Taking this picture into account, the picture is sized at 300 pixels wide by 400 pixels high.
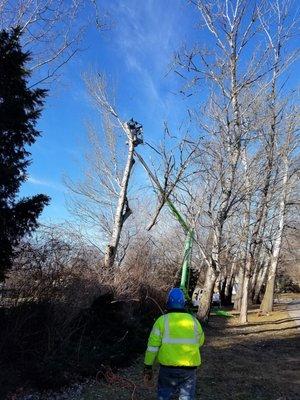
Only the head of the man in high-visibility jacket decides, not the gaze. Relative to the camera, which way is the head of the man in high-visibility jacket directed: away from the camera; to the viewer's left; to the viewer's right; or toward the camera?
away from the camera

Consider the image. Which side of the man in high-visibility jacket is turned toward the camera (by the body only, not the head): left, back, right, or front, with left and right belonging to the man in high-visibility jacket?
back
